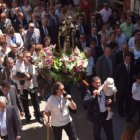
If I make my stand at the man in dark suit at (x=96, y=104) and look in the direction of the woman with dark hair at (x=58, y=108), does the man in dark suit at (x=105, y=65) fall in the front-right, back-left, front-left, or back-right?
back-right

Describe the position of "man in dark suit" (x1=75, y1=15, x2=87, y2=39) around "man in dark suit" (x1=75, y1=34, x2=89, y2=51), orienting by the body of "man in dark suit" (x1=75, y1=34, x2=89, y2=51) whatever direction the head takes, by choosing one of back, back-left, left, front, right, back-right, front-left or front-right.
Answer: back

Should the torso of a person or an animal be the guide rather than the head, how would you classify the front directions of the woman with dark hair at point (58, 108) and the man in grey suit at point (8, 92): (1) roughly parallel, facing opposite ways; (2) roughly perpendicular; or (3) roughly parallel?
roughly perpendicular

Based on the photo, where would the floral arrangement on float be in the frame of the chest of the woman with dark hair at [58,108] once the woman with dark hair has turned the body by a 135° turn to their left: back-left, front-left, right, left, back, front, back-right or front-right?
front
